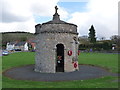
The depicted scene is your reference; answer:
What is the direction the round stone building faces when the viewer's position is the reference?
facing the viewer
